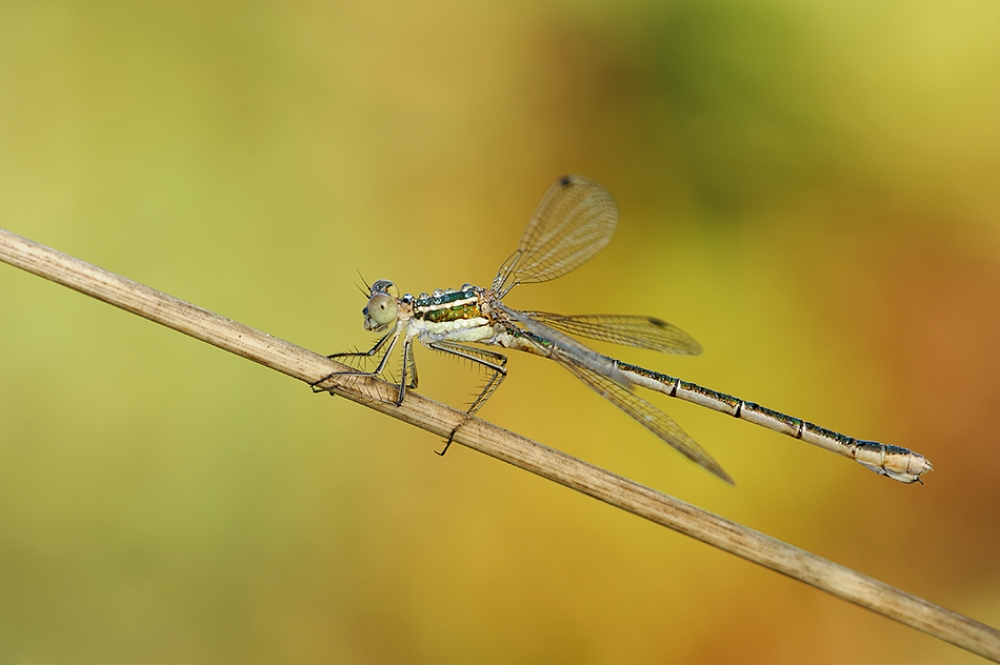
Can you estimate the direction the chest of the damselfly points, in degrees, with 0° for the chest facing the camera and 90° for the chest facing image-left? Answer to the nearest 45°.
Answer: approximately 90°
